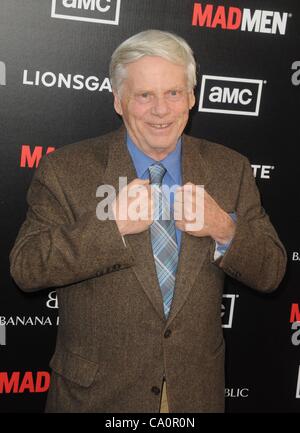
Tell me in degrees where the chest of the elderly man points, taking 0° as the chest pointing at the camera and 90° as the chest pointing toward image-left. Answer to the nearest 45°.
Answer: approximately 0°
